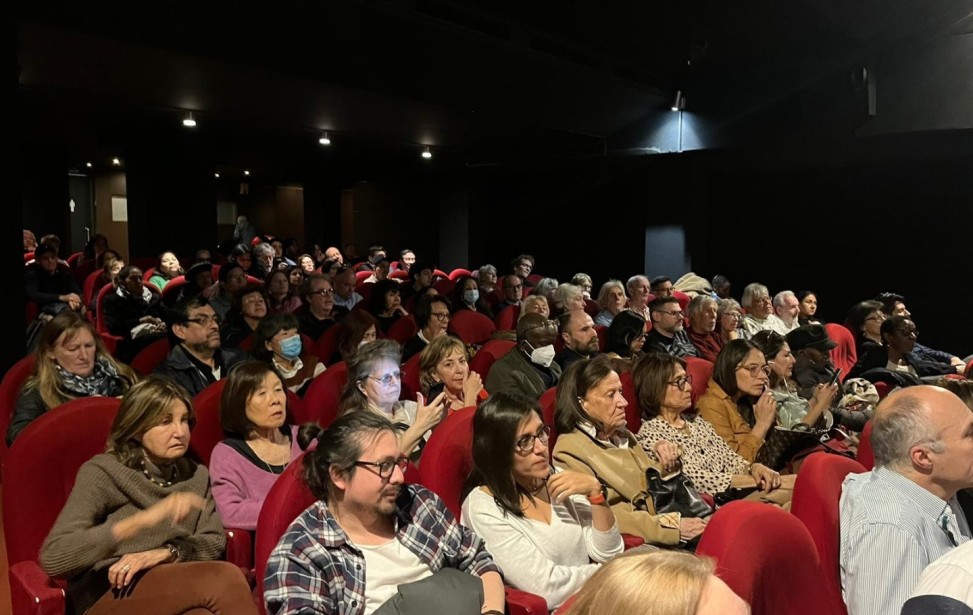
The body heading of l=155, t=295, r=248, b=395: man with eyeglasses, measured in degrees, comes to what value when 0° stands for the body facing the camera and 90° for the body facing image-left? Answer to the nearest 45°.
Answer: approximately 315°

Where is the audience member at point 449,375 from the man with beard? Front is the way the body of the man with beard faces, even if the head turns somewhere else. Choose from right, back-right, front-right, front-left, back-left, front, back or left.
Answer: back-left

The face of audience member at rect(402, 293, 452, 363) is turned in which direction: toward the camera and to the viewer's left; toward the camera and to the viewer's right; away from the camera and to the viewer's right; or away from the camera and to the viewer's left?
toward the camera and to the viewer's right

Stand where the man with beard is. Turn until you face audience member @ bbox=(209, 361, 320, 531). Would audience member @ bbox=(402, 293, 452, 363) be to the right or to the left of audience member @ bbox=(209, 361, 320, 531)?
right

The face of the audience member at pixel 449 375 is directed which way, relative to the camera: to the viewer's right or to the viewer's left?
to the viewer's right

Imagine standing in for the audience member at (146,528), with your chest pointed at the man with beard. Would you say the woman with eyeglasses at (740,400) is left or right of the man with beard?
left

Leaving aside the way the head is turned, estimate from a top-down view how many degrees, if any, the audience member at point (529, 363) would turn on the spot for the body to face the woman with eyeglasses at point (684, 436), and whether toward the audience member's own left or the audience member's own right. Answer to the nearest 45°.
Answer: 0° — they already face them

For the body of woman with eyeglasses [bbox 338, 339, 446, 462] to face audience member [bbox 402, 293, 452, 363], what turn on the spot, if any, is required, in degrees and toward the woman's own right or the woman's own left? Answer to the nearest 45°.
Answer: approximately 135° to the woman's own left

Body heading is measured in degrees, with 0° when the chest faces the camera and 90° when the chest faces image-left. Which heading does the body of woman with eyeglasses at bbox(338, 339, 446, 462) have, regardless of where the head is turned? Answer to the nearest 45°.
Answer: approximately 315°

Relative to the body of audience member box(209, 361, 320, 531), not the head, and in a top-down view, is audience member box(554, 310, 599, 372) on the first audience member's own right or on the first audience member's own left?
on the first audience member's own left
